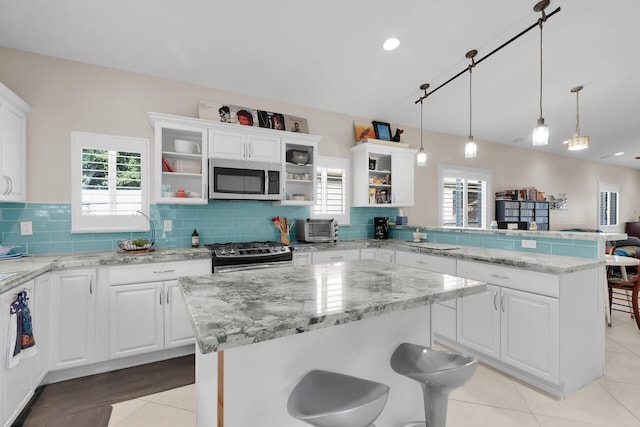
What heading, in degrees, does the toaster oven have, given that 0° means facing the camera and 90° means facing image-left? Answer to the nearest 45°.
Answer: approximately 315°

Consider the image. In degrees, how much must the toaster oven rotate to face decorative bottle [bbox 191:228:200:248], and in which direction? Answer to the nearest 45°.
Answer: approximately 135° to its right

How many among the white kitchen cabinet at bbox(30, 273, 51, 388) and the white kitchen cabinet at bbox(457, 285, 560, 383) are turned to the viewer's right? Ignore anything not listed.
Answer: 1

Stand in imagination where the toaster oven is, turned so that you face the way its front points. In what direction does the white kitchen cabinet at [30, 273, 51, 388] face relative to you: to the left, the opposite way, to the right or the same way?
to the left

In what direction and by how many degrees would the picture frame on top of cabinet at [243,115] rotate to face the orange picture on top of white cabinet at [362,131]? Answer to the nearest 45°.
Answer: approximately 45° to its left

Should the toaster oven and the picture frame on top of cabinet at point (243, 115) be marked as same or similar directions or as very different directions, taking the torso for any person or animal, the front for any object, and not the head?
same or similar directions

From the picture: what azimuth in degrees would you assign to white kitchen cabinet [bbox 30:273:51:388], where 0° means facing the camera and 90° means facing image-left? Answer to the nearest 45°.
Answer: approximately 270°

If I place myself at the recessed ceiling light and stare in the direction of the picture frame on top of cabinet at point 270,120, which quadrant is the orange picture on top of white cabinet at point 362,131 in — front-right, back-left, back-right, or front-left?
front-right
